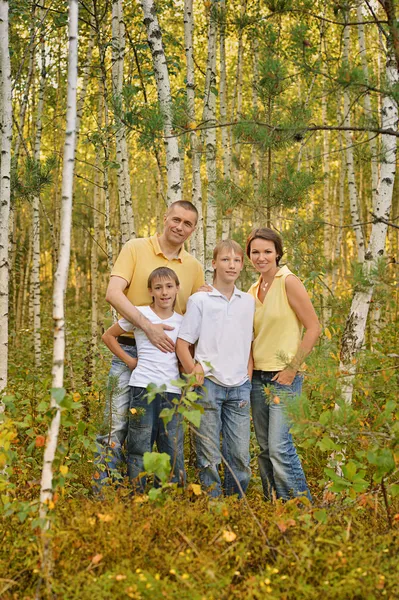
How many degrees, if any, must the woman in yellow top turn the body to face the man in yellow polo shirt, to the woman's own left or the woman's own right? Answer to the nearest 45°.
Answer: approximately 45° to the woman's own right

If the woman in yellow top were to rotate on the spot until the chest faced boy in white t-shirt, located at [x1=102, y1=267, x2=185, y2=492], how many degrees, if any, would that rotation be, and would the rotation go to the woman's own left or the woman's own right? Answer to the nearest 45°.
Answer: approximately 45° to the woman's own right

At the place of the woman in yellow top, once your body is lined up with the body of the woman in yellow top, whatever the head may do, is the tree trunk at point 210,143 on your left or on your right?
on your right

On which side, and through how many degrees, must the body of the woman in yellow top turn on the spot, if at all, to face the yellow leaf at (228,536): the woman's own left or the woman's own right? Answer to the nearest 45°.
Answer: approximately 45° to the woman's own left

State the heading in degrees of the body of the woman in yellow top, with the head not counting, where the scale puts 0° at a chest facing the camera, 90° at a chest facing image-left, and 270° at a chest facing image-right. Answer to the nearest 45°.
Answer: approximately 45°

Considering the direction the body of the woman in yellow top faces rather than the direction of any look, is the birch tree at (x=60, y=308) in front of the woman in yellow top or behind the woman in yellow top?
in front

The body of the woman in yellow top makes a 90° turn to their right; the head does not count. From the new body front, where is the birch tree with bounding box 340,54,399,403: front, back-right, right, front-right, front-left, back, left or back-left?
right

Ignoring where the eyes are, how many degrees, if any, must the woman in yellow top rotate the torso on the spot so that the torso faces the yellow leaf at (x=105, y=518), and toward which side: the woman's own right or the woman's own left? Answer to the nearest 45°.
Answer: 0° — they already face it
